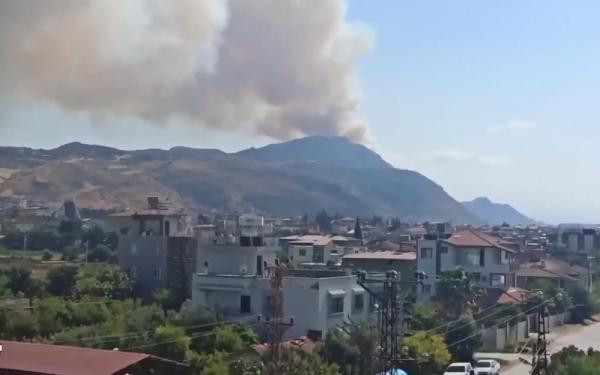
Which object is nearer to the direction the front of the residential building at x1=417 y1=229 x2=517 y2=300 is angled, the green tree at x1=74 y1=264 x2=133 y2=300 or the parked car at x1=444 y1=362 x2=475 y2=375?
the parked car

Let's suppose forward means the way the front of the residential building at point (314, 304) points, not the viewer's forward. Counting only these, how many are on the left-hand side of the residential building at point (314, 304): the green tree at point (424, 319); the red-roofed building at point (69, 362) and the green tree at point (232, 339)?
1

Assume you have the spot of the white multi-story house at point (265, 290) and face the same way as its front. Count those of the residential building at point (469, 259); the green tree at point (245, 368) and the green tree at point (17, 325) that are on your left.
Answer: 1

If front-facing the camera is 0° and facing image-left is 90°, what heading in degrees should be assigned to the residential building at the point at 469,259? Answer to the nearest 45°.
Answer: approximately 315°

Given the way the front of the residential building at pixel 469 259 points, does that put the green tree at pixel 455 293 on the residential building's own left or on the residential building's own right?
on the residential building's own right

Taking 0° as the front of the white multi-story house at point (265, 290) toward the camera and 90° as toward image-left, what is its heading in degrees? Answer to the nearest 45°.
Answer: approximately 315°

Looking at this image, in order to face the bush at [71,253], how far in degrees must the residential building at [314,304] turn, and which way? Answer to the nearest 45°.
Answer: approximately 180°

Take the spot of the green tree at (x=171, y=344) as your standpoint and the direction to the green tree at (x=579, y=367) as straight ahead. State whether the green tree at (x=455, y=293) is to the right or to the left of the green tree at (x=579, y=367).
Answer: left

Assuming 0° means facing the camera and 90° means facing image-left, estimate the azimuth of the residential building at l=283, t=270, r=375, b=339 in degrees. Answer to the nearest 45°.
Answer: approximately 315°

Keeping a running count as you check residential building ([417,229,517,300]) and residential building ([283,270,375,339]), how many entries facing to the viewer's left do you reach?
0

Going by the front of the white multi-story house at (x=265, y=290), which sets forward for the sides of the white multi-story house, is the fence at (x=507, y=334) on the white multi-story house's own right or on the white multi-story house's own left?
on the white multi-story house's own left
